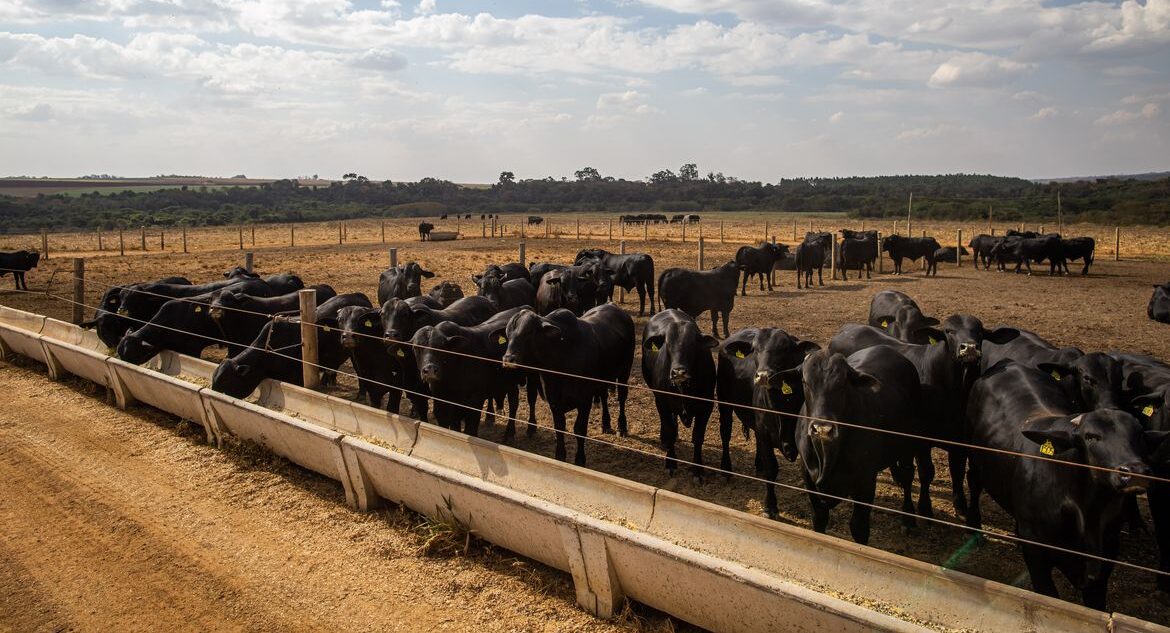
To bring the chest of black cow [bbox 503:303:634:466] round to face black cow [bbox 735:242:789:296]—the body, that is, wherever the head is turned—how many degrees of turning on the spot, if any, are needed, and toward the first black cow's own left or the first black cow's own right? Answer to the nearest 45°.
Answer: approximately 135° to the first black cow's own right

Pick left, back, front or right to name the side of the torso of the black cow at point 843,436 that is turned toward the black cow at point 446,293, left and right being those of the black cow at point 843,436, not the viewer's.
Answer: right

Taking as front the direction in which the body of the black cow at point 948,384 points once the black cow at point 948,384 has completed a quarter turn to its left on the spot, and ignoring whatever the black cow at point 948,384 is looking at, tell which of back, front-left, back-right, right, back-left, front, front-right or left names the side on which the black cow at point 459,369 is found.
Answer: back-left

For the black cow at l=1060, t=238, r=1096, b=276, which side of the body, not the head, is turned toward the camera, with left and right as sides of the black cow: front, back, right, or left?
left

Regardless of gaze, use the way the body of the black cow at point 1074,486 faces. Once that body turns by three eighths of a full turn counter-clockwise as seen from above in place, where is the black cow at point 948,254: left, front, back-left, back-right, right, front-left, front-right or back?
front

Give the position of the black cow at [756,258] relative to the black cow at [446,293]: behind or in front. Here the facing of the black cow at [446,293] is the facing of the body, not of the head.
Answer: behind

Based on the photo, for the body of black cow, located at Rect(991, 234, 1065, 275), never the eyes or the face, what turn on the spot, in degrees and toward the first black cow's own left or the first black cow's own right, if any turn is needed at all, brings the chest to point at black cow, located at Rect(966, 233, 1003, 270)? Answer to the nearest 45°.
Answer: approximately 45° to the first black cow's own right

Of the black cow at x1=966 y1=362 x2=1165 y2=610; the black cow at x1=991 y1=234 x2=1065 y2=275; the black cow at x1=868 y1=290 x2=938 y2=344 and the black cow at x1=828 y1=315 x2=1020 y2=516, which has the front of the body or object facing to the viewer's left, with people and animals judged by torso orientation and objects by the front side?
the black cow at x1=991 y1=234 x2=1065 y2=275

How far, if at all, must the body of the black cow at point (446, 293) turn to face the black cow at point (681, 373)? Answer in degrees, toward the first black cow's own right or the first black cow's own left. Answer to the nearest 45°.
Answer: approximately 45° to the first black cow's own left

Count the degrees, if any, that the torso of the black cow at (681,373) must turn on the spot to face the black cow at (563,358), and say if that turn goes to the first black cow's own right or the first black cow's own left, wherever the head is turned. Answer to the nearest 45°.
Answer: approximately 90° to the first black cow's own right

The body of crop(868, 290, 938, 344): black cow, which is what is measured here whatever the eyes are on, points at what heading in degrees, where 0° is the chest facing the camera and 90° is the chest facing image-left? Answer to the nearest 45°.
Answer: approximately 315°

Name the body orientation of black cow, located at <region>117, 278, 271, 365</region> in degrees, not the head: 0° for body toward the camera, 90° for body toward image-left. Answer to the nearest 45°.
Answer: approximately 45°

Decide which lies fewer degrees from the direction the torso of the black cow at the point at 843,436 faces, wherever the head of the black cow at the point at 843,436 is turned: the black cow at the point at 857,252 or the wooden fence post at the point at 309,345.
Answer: the wooden fence post

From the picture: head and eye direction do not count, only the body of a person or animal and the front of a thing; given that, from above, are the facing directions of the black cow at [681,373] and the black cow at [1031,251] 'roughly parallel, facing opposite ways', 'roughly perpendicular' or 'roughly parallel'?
roughly perpendicular
